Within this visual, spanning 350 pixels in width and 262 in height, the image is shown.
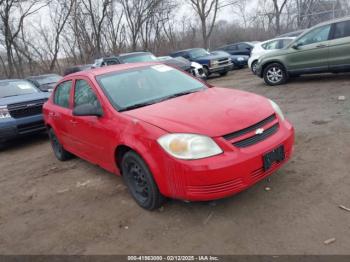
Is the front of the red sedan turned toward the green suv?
no

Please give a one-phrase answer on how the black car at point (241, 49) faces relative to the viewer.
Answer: facing the viewer and to the right of the viewer

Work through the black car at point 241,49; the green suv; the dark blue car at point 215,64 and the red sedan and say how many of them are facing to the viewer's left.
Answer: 1

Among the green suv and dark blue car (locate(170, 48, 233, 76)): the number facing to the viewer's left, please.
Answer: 1

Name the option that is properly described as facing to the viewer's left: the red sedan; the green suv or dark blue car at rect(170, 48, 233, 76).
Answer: the green suv

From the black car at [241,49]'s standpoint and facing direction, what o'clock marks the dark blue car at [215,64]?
The dark blue car is roughly at 2 o'clock from the black car.

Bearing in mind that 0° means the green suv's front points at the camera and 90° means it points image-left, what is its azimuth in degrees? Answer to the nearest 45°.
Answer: approximately 90°

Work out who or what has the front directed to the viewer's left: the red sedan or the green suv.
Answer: the green suv

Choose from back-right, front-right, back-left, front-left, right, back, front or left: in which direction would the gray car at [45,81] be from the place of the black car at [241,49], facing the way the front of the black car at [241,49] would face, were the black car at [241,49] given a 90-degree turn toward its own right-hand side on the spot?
front

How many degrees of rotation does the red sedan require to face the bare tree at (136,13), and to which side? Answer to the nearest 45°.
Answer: approximately 135° to its left

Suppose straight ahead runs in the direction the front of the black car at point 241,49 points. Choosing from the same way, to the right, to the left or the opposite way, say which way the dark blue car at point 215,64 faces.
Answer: the same way

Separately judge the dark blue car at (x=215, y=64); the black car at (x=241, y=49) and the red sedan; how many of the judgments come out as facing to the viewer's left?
0

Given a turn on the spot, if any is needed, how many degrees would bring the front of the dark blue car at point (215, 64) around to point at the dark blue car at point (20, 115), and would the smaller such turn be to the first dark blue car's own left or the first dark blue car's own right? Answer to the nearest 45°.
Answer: approximately 90° to the first dark blue car's own right

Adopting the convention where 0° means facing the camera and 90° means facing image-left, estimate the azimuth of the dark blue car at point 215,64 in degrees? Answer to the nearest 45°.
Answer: approximately 315°

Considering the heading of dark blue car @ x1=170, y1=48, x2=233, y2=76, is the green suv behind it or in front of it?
in front

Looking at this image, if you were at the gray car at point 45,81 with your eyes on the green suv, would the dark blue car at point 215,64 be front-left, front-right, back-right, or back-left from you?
front-left
